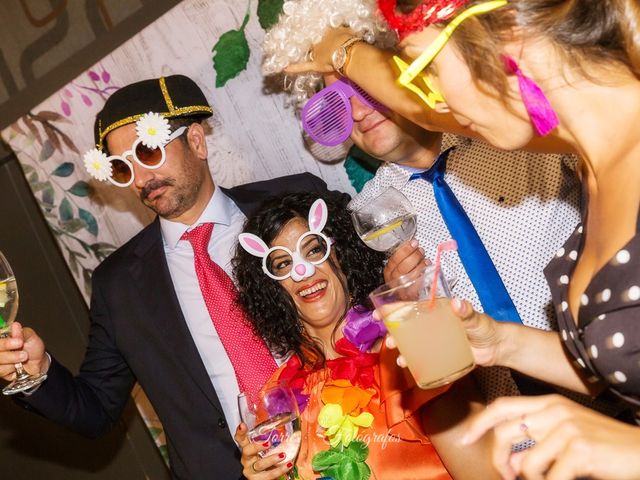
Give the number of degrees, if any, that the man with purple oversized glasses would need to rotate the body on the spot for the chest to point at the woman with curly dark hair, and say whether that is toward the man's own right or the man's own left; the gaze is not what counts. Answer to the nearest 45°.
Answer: approximately 90° to the man's own right

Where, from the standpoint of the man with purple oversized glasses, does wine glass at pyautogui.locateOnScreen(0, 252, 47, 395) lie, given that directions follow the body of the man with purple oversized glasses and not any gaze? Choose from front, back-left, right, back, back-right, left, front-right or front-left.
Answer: right

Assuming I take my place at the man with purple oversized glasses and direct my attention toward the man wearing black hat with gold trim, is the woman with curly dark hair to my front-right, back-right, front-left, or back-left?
front-left

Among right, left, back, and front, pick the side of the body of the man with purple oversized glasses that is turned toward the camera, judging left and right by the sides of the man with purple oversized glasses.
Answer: front

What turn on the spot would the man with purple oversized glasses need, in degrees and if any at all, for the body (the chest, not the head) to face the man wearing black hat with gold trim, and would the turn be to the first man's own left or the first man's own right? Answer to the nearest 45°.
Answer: approximately 90° to the first man's own right
